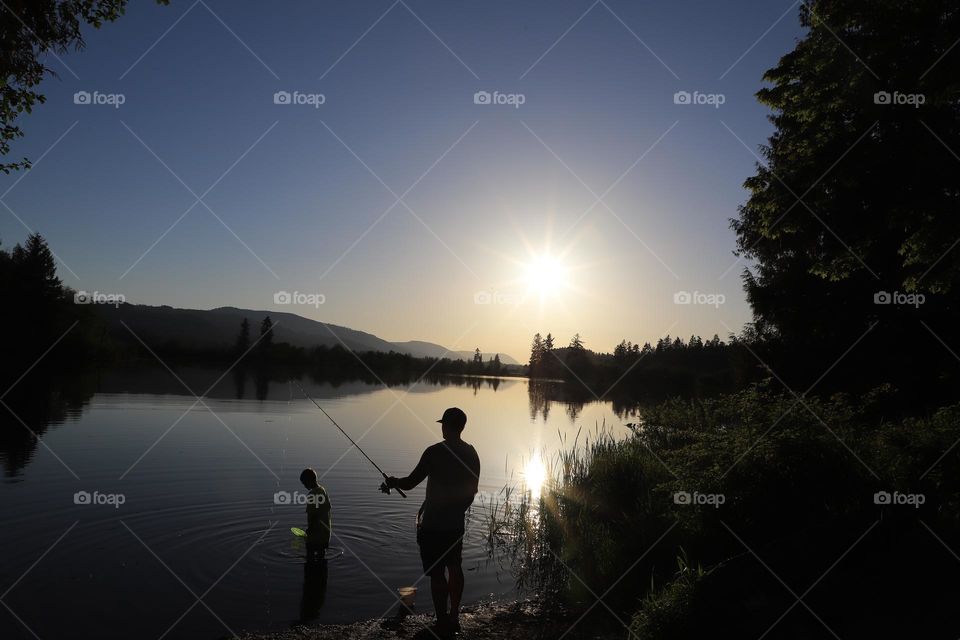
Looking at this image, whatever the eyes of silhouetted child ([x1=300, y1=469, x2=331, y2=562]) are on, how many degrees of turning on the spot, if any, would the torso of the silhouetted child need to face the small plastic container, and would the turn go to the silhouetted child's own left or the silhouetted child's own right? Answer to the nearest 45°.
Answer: approximately 135° to the silhouetted child's own left

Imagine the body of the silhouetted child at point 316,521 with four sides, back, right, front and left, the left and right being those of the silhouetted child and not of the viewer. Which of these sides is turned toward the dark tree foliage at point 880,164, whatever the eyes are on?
back

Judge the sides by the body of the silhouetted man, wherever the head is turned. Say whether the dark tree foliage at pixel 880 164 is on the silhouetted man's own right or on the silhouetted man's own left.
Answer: on the silhouetted man's own right

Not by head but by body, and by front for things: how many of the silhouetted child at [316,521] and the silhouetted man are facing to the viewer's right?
0

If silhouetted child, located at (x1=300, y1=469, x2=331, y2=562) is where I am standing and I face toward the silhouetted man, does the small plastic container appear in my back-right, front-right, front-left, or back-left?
front-left

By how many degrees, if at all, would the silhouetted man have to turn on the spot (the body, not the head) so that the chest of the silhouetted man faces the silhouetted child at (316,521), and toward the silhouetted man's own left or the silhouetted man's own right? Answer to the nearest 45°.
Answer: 0° — they already face them

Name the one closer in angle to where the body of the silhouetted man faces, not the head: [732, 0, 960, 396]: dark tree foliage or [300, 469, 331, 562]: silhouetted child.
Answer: the silhouetted child

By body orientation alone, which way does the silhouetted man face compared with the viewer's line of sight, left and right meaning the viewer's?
facing away from the viewer and to the left of the viewer

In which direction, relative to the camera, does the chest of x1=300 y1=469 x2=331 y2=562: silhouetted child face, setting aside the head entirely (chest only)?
to the viewer's left

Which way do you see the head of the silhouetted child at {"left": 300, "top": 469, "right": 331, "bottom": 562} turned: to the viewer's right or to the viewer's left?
to the viewer's left
